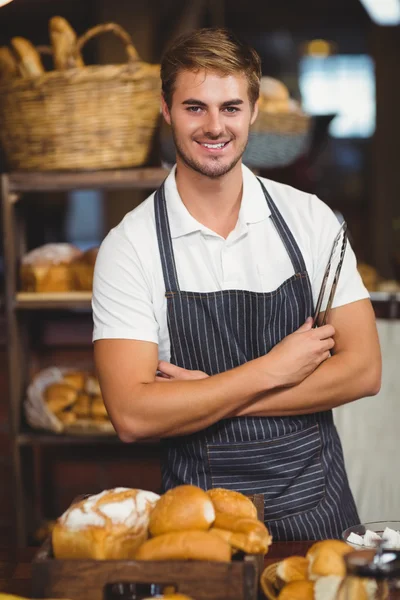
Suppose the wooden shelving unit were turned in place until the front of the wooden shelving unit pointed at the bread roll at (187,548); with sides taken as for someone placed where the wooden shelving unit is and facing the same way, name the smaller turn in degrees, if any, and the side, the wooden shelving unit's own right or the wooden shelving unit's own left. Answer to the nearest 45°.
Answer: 0° — it already faces it

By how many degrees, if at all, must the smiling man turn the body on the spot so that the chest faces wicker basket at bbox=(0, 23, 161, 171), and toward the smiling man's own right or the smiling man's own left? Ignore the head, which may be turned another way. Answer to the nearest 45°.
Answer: approximately 135° to the smiling man's own right

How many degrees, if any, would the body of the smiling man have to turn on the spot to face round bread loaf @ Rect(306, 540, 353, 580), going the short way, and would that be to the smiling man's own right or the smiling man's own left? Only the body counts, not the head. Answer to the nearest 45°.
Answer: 0° — they already face it

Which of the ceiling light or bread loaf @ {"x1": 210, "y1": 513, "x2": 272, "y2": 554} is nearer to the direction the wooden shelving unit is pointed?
the bread loaf

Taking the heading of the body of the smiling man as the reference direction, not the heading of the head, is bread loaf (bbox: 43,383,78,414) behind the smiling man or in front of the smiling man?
behind

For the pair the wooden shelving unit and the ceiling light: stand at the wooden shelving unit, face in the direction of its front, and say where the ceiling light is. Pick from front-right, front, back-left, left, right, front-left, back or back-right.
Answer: back-left

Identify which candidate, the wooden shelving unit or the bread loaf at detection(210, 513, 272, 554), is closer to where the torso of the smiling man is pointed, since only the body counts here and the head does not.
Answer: the bread loaf

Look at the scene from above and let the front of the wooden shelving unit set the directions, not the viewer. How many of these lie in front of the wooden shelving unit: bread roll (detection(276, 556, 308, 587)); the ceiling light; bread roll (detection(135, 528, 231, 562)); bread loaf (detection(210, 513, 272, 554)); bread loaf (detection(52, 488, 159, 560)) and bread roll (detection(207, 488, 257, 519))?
5

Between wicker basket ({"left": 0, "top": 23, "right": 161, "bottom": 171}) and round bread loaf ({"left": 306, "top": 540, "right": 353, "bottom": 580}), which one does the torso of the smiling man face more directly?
the round bread loaf

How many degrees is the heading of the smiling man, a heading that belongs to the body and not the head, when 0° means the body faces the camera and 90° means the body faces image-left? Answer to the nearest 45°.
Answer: approximately 0°
